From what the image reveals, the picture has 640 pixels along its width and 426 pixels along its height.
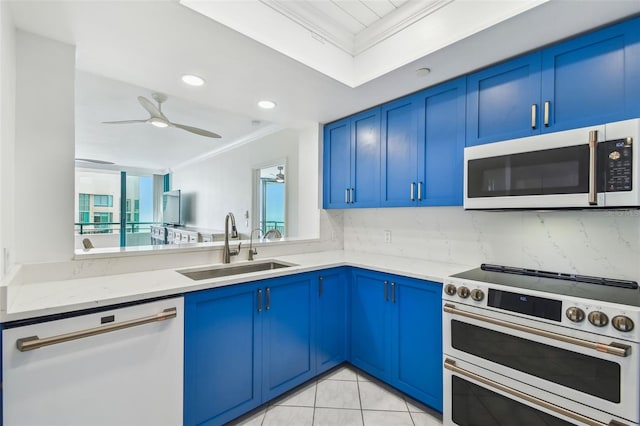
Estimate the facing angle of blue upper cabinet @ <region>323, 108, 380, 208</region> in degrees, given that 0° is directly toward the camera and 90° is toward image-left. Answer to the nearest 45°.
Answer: approximately 45°

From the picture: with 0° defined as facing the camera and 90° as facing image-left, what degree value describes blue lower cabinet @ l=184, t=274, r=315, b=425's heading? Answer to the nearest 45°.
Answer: approximately 315°

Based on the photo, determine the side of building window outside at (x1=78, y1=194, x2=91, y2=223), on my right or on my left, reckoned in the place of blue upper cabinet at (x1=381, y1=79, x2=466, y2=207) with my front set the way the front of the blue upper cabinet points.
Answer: on my right

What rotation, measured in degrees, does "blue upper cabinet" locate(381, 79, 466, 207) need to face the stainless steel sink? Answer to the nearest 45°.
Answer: approximately 45° to its right

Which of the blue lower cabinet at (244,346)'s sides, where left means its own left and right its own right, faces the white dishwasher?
right
